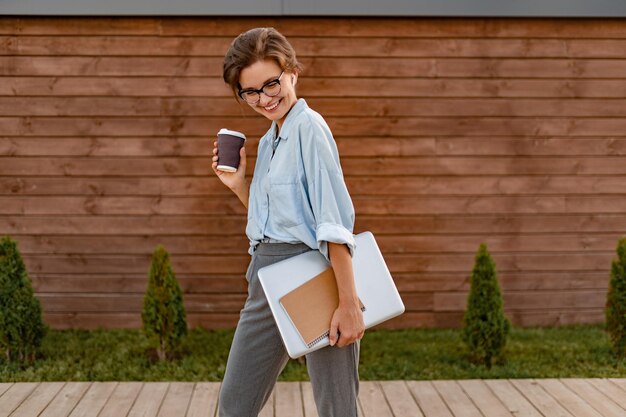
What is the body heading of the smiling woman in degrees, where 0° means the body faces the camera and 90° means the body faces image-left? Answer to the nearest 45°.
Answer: approximately 45°

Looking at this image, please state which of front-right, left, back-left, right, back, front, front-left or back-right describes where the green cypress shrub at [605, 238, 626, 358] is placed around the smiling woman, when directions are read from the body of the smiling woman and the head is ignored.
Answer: back

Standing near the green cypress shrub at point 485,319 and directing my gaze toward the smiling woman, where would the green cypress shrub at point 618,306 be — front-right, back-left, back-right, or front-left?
back-left

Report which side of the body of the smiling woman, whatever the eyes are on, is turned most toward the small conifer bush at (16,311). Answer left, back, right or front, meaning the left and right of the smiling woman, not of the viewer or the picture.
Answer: right

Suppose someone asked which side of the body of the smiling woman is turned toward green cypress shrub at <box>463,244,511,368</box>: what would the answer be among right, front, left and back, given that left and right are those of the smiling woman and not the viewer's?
back
